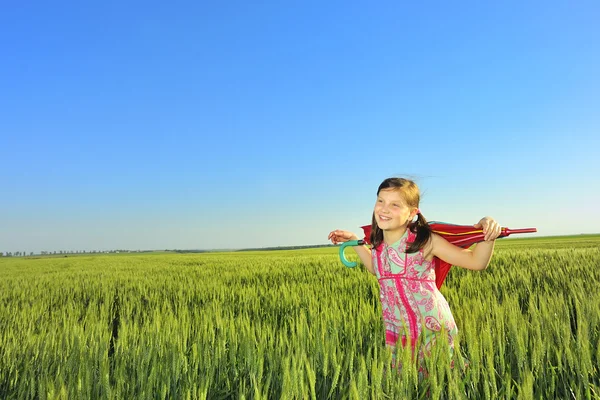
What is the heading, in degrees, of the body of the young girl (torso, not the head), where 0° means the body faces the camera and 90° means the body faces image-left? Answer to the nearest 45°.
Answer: approximately 45°

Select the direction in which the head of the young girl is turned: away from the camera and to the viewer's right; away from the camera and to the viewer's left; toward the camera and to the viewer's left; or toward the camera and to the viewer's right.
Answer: toward the camera and to the viewer's left
